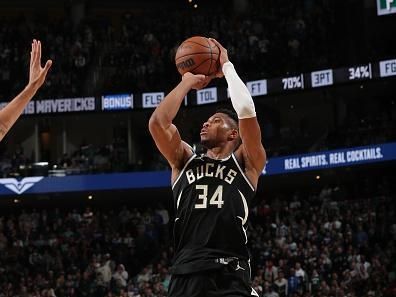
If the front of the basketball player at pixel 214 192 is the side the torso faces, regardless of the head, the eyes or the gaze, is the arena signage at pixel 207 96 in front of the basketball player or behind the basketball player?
behind

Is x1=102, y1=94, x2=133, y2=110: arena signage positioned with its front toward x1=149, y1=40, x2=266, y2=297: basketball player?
yes

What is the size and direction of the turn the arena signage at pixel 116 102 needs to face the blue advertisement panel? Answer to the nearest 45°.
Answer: approximately 45° to its left

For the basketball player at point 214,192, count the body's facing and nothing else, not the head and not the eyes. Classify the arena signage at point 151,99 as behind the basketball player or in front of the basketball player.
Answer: behind

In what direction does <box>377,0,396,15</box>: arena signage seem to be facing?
toward the camera

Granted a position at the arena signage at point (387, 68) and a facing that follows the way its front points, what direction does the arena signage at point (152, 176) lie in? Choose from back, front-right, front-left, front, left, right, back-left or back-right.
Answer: right

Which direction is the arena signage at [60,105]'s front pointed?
toward the camera

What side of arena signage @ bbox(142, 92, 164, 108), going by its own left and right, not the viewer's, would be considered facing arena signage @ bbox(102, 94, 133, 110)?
right

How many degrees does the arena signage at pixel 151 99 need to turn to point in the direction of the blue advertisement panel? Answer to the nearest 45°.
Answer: approximately 45° to its left

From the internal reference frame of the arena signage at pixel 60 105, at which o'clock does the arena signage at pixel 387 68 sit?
the arena signage at pixel 387 68 is roughly at 10 o'clock from the arena signage at pixel 60 105.

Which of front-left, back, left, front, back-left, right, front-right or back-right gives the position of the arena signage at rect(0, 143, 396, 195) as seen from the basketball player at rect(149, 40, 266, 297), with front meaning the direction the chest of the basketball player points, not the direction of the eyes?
back

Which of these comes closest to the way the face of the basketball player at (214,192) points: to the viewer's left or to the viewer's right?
to the viewer's left
